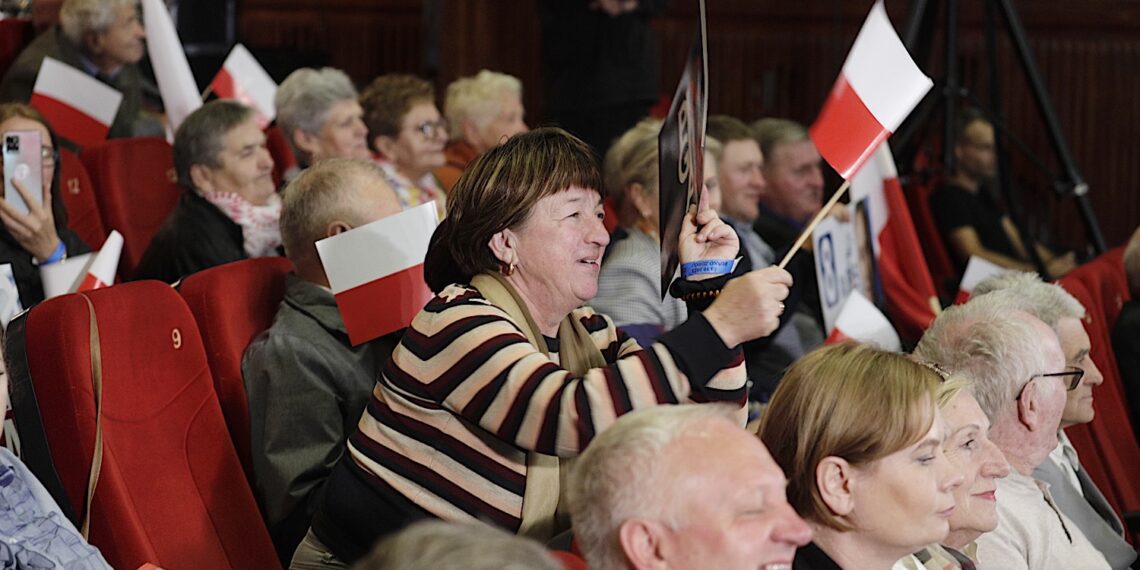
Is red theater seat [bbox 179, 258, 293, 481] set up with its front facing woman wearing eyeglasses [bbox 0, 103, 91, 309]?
no

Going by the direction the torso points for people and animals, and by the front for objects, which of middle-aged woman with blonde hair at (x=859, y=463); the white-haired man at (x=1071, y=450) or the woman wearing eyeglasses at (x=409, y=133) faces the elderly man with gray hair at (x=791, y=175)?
the woman wearing eyeglasses

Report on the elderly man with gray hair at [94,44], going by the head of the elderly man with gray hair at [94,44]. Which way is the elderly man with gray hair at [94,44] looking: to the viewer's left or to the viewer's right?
to the viewer's right

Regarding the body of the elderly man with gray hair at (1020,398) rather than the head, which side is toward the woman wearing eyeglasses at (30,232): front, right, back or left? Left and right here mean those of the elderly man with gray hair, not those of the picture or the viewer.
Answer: back

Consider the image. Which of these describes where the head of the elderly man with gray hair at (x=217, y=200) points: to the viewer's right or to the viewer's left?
to the viewer's right

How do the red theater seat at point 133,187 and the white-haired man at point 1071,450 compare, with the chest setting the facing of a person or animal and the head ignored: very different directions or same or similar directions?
same or similar directions

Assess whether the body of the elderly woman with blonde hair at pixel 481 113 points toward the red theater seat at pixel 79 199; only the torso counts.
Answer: no

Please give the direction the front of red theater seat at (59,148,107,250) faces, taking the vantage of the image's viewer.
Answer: facing the viewer and to the right of the viewer

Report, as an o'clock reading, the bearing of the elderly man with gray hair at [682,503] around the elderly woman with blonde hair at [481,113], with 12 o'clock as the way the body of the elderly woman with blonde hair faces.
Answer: The elderly man with gray hair is roughly at 3 o'clock from the elderly woman with blonde hair.

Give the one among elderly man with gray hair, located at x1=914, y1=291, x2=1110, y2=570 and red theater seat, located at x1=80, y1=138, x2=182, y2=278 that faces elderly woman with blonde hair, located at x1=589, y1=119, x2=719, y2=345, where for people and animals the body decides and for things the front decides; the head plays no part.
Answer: the red theater seat

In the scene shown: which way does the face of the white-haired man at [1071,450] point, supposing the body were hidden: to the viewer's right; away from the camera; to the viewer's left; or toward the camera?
to the viewer's right

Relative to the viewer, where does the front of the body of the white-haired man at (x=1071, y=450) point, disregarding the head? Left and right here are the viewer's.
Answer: facing to the right of the viewer

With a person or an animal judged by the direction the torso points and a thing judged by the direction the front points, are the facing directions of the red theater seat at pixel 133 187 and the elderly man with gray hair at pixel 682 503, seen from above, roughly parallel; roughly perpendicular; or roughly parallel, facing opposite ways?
roughly parallel

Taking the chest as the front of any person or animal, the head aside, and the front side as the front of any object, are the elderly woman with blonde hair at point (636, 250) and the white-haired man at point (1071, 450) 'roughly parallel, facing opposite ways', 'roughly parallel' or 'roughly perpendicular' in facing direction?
roughly parallel

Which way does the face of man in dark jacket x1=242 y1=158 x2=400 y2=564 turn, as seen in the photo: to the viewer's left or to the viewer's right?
to the viewer's right

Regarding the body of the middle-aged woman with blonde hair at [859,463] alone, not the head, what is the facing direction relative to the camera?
to the viewer's right

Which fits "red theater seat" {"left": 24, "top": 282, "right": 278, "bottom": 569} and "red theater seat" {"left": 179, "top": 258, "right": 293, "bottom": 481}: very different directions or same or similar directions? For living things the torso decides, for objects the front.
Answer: same or similar directions

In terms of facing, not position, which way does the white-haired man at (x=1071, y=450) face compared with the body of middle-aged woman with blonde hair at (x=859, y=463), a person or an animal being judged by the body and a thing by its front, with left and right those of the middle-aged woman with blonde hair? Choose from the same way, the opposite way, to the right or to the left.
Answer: the same way

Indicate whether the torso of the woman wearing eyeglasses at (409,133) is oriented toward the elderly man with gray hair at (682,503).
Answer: no

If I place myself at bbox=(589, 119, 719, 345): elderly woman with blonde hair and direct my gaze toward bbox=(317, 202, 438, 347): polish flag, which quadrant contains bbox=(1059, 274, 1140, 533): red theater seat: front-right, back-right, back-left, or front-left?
back-left

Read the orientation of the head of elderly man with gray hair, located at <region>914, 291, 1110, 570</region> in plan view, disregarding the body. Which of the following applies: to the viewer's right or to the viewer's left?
to the viewer's right
